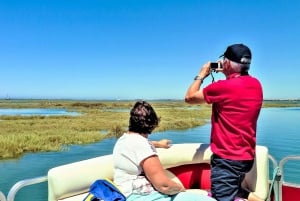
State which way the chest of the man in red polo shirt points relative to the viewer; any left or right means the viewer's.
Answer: facing away from the viewer and to the left of the viewer

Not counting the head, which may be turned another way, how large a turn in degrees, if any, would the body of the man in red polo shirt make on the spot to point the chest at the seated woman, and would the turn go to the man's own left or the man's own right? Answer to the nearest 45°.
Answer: approximately 90° to the man's own left

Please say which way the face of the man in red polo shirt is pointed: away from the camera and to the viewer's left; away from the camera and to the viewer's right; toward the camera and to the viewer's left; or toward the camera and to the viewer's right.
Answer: away from the camera and to the viewer's left

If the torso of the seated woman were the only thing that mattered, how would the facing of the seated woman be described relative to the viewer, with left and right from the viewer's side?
facing away from the viewer and to the right of the viewer

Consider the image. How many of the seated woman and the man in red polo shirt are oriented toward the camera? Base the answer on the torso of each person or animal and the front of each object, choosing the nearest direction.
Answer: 0
